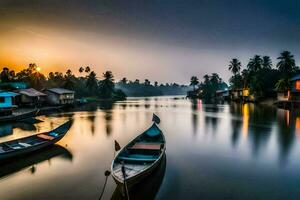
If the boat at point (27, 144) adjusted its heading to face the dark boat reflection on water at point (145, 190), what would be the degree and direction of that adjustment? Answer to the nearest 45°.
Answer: approximately 90° to its right

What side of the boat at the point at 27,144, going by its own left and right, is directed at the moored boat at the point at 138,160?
right

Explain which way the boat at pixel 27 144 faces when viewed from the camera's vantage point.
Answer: facing away from the viewer and to the right of the viewer
